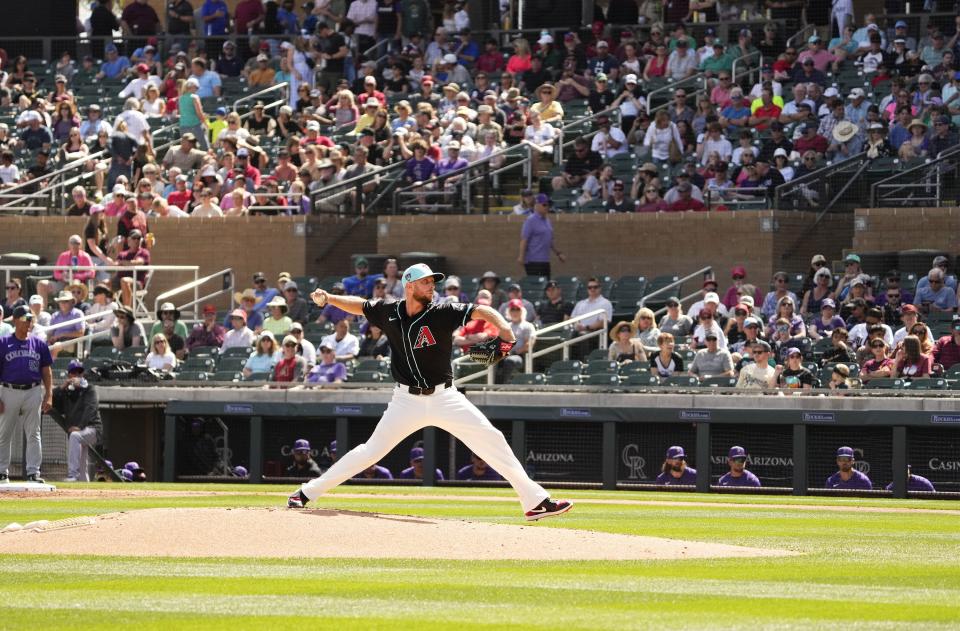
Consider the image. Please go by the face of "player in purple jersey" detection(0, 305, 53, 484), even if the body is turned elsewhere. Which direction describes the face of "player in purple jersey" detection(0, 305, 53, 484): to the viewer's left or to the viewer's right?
to the viewer's right

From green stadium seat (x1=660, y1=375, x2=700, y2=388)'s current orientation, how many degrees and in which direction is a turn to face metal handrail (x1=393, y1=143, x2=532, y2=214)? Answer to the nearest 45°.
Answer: approximately 135° to its right

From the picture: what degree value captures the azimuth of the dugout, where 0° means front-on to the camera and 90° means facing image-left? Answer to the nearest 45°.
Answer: approximately 0°

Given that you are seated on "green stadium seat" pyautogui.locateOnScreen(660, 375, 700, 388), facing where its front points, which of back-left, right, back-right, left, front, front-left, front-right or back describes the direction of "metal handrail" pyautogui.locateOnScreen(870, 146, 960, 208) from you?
back-left

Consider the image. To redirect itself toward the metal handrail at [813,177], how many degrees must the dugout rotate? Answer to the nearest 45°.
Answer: approximately 135° to its left

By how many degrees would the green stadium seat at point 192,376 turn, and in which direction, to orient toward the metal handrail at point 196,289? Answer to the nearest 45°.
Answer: approximately 180°
